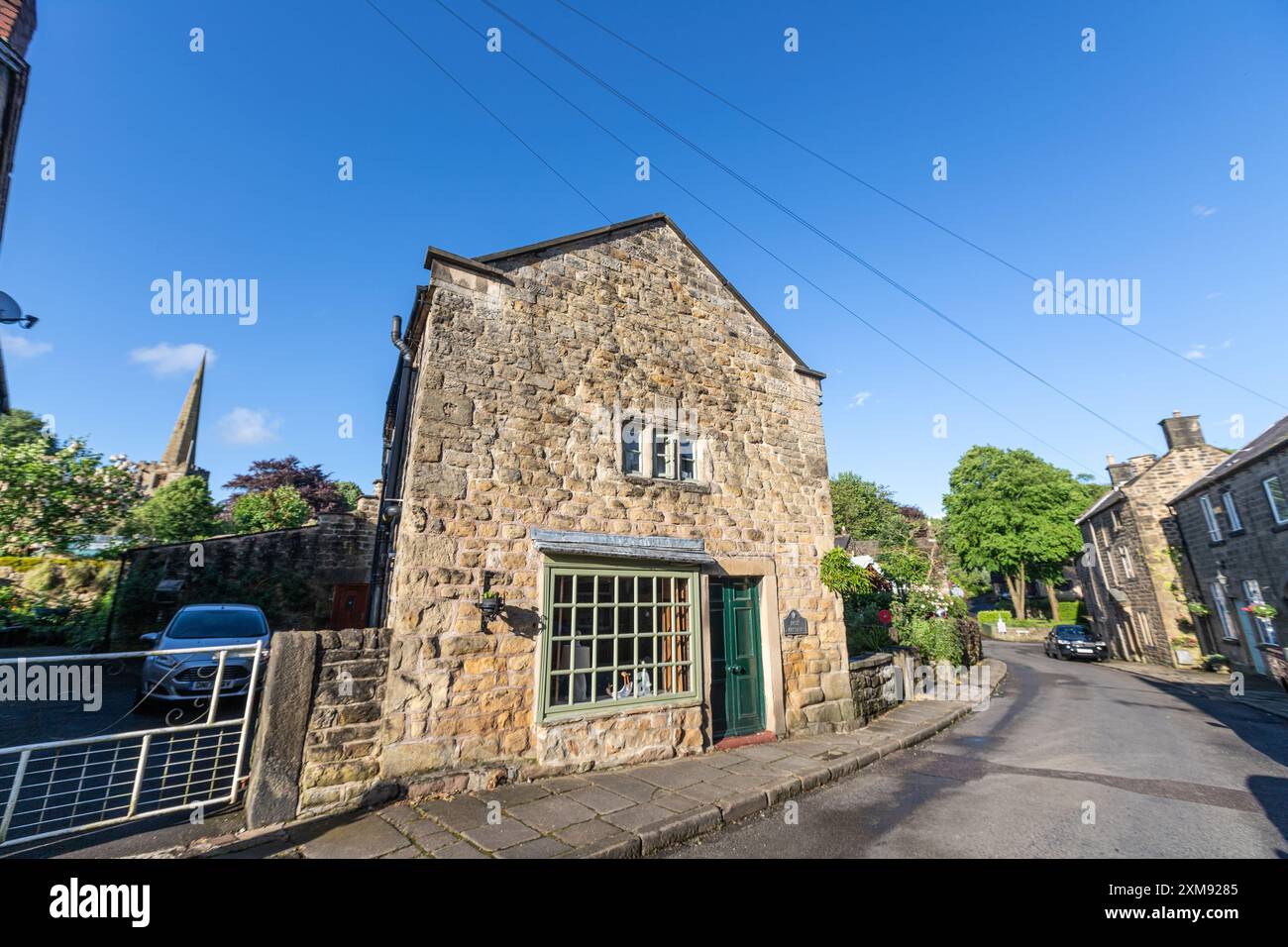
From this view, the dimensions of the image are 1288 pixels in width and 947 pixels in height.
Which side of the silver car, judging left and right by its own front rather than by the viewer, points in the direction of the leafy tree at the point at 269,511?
back

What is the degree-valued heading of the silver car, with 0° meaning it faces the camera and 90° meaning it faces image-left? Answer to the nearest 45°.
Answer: approximately 0°

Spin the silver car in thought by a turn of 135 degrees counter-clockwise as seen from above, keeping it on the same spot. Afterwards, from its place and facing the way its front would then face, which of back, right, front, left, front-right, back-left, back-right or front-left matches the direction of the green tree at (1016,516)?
front-right

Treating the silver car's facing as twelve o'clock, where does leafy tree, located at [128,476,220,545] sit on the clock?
The leafy tree is roughly at 6 o'clock from the silver car.

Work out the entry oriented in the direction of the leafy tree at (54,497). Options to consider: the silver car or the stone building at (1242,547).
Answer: the stone building

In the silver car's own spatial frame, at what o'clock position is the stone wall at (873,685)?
The stone wall is roughly at 10 o'clock from the silver car.

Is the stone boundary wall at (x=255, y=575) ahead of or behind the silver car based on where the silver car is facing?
behind
